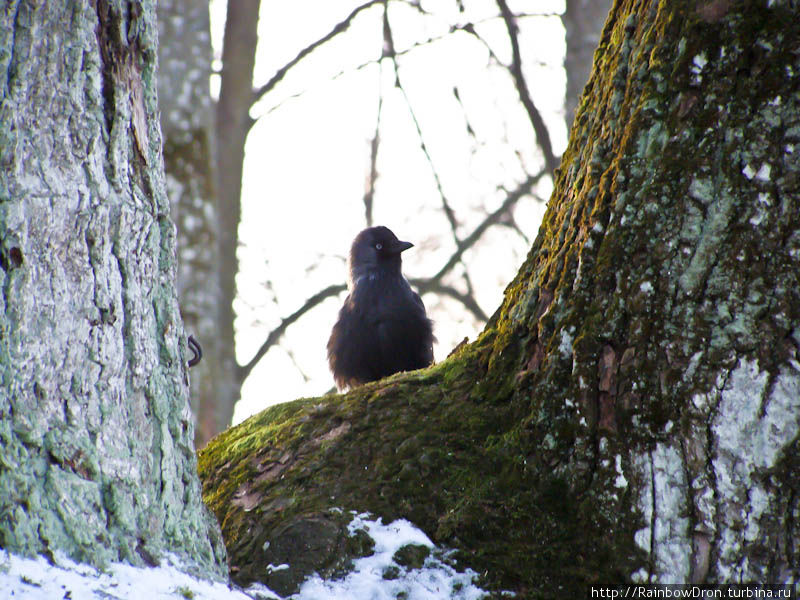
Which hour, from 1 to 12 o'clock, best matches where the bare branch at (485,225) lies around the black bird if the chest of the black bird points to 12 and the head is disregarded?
The bare branch is roughly at 6 o'clock from the black bird.

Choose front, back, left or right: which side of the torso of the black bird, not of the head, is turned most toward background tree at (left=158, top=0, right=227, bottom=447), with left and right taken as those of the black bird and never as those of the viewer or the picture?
back

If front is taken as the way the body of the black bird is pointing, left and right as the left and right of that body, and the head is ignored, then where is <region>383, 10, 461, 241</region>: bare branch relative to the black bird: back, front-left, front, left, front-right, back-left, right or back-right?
back-left

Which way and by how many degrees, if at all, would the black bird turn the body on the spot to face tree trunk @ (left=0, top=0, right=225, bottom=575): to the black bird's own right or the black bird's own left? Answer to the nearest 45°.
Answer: approximately 45° to the black bird's own right

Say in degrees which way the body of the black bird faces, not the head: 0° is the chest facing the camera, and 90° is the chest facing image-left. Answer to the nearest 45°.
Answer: approximately 315°

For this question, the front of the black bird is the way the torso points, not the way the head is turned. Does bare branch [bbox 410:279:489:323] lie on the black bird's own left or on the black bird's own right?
on the black bird's own left
